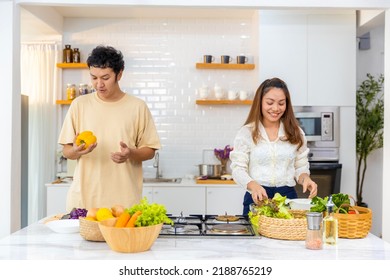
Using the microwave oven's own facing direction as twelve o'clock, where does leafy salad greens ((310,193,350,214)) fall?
The leafy salad greens is roughly at 12 o'clock from the microwave oven.

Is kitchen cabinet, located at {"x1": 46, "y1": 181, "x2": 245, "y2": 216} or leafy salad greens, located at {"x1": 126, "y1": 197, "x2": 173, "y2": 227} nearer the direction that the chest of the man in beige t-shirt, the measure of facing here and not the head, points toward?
the leafy salad greens

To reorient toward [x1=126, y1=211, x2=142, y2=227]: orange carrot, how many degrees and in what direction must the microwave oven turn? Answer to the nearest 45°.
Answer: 0° — it already faces it

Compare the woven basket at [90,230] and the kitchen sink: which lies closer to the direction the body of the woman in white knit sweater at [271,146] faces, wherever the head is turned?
the woven basket

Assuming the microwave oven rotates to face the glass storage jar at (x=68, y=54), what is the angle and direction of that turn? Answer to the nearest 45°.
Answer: approximately 90° to its right

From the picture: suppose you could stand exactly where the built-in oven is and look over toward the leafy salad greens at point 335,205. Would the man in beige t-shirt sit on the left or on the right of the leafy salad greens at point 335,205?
right
